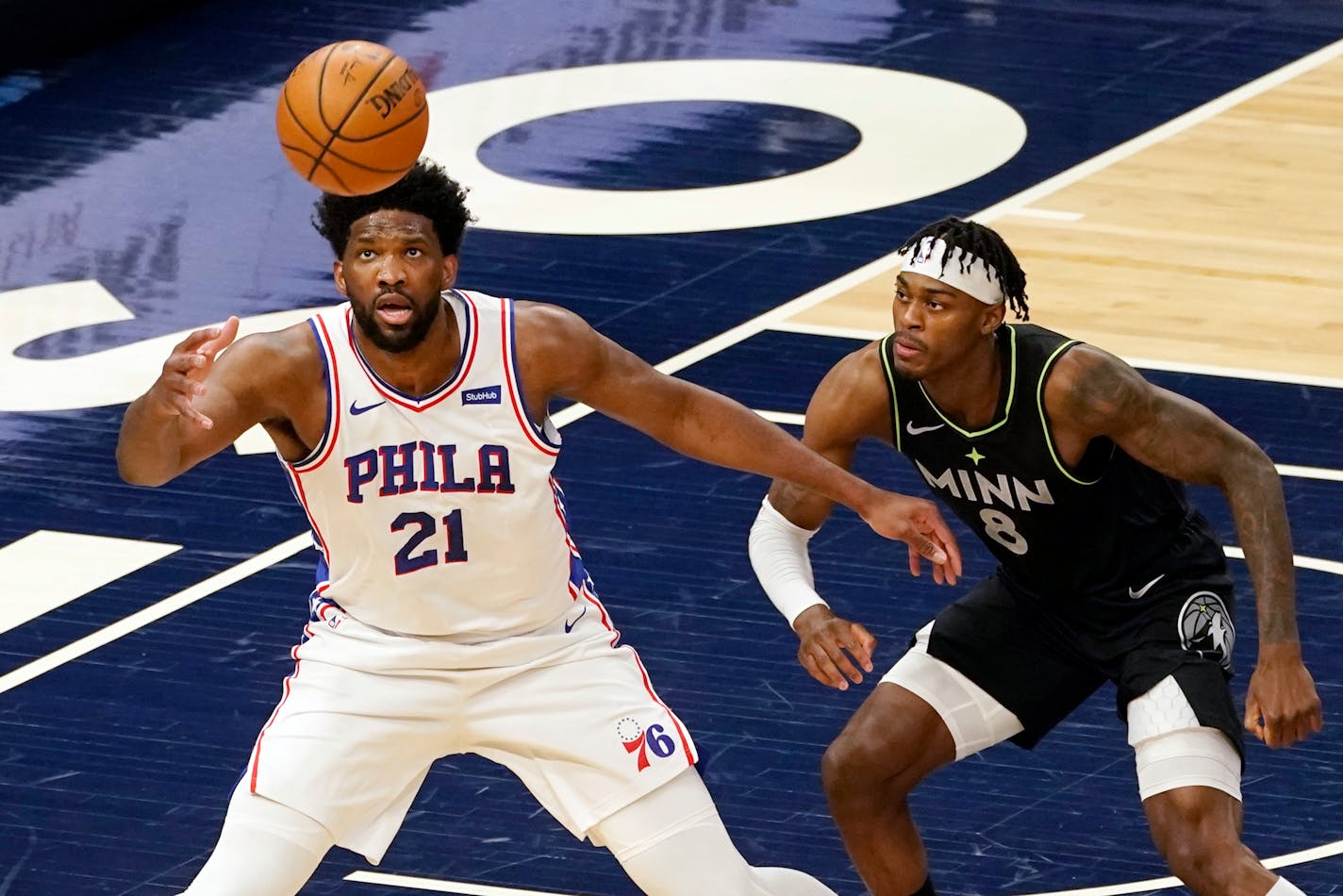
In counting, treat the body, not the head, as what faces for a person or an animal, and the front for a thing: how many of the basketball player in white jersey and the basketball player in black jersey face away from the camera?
0

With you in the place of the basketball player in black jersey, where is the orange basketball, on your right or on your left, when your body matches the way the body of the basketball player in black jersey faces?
on your right

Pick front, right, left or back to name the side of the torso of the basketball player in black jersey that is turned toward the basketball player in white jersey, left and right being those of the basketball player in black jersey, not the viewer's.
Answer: front

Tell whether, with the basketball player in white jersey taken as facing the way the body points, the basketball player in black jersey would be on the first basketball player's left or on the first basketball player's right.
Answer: on the first basketball player's left

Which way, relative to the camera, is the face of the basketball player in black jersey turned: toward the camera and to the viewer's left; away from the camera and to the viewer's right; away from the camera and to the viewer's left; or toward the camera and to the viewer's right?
toward the camera and to the viewer's left

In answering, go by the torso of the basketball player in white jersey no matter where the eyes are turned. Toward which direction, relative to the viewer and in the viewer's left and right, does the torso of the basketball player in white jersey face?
facing the viewer

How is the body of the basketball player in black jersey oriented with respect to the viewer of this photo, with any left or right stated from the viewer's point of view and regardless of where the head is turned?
facing the viewer and to the left of the viewer
